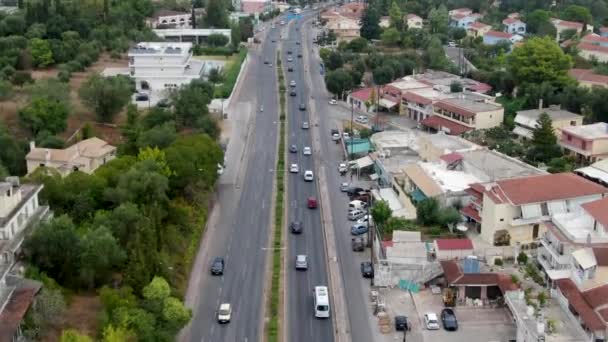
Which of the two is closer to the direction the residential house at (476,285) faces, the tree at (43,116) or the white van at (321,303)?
the white van

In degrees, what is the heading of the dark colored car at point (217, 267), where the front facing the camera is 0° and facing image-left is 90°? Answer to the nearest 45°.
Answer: approximately 0°

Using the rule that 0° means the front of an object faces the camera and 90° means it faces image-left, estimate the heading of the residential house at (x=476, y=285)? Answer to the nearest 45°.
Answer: approximately 0°

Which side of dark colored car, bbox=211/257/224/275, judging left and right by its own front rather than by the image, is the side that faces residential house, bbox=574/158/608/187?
left

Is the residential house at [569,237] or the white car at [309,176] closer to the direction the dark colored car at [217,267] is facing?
the residential house

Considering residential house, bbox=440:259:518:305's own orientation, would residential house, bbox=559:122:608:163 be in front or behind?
behind

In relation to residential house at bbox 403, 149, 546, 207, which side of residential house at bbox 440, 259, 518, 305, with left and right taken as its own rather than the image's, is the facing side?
back

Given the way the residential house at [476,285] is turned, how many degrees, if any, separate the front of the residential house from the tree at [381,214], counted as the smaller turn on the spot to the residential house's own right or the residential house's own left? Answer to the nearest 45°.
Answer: approximately 135° to the residential house's own right

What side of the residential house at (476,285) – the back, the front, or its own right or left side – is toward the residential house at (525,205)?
back

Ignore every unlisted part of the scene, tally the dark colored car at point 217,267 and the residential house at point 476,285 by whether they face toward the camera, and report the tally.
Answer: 2
